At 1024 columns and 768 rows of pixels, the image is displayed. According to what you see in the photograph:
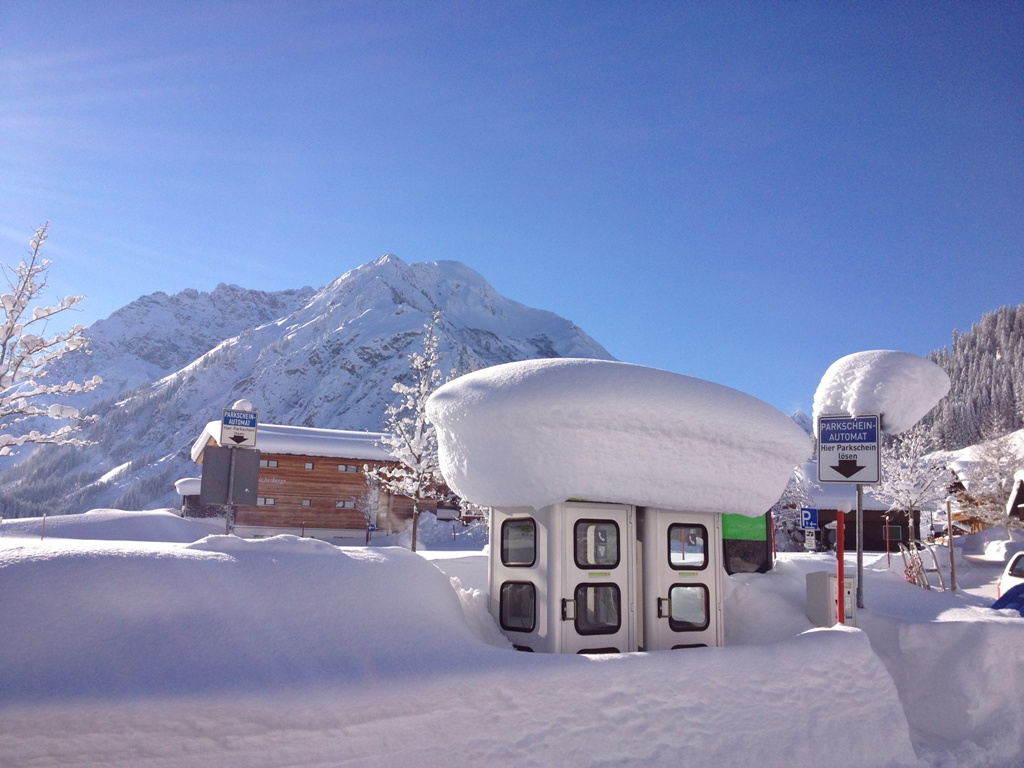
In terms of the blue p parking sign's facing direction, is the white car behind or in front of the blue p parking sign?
in front

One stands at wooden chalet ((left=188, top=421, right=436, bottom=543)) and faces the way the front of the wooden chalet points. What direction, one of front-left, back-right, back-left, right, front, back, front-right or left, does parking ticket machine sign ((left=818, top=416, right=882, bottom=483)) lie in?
front

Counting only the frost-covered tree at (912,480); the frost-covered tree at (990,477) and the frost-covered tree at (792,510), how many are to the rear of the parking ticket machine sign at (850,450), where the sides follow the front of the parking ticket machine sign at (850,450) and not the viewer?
3

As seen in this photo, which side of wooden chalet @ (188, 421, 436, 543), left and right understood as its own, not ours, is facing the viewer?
front

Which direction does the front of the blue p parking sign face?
toward the camera

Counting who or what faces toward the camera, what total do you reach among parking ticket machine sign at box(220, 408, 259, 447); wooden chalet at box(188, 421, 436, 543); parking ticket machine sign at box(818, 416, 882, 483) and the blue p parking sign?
4

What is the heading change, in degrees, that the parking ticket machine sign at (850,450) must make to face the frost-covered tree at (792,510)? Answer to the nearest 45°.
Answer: approximately 180°

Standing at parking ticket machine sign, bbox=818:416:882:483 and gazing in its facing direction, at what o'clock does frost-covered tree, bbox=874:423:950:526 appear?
The frost-covered tree is roughly at 6 o'clock from the parking ticket machine sign.

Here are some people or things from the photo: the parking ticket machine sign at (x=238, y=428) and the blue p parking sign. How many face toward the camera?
2

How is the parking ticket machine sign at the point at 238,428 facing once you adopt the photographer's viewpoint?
facing the viewer

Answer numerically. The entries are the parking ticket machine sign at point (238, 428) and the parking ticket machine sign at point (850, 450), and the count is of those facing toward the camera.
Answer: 2

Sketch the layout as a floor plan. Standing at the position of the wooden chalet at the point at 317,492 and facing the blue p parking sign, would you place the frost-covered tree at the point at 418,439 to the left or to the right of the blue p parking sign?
right
